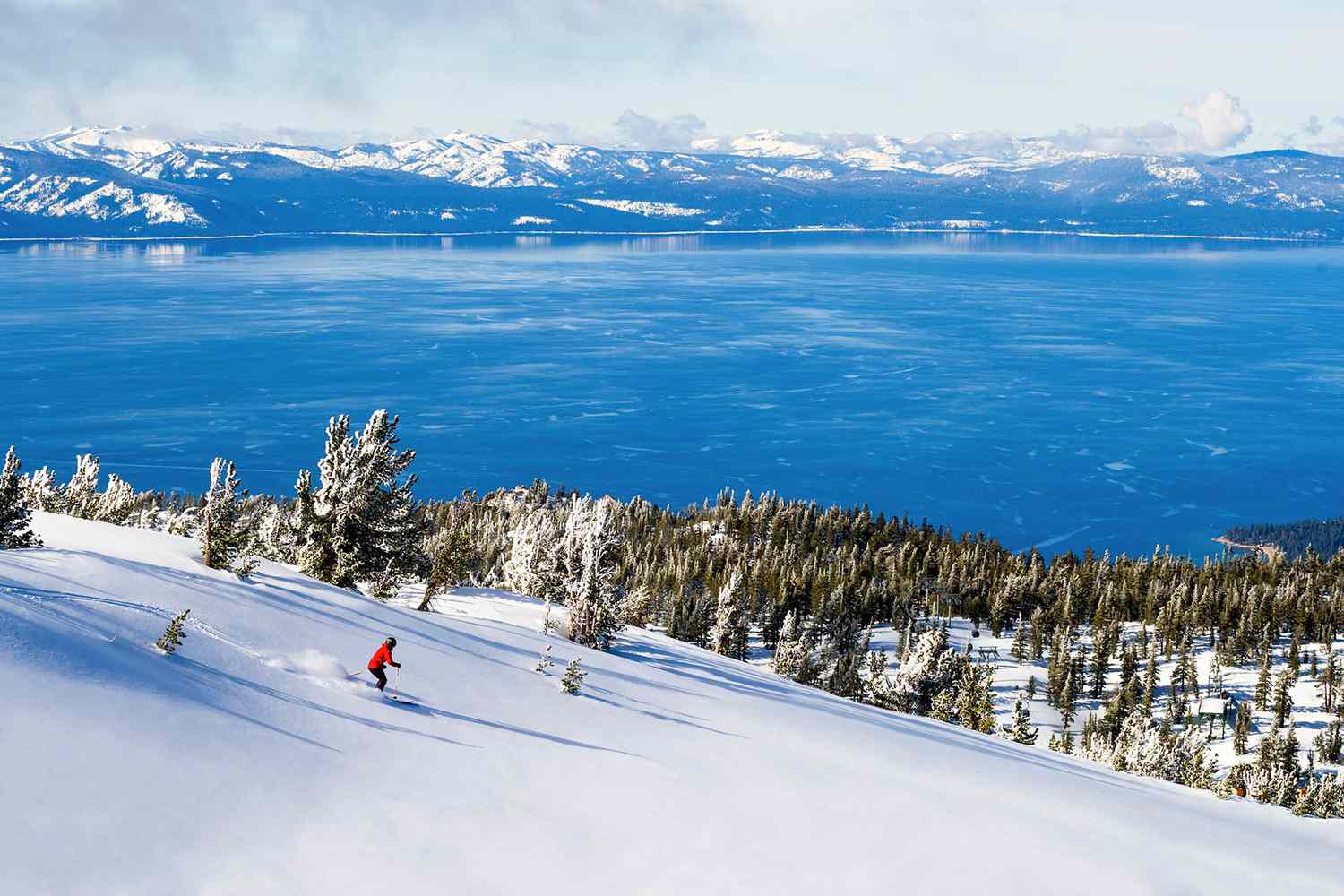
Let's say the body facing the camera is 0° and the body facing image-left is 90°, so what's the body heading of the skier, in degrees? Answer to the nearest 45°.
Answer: approximately 270°

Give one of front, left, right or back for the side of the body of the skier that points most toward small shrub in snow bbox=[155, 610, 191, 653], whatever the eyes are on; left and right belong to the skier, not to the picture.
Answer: back

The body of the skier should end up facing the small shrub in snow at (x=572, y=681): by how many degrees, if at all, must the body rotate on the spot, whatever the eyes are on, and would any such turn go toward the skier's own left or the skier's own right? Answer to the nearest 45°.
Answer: approximately 45° to the skier's own left

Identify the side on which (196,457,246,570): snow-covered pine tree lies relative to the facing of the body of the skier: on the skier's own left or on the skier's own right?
on the skier's own left

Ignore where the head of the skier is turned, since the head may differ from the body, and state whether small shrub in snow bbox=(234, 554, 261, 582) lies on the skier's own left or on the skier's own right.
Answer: on the skier's own left

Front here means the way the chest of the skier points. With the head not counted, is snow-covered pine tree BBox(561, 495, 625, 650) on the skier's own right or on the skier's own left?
on the skier's own left
